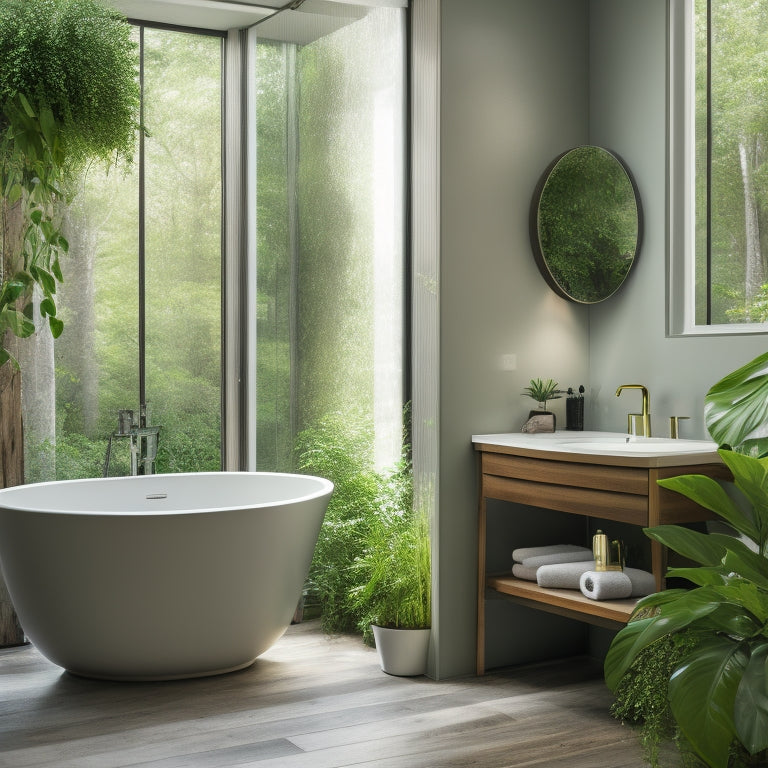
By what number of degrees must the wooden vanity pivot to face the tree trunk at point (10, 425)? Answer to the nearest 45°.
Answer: approximately 45° to its right

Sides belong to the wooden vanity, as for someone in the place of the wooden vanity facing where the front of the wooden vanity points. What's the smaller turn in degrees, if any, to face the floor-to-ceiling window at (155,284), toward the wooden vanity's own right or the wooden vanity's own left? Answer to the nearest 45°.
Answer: approximately 90° to the wooden vanity's own right

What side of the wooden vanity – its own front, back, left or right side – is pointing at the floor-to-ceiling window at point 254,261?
right
